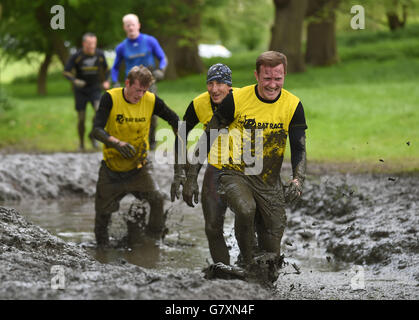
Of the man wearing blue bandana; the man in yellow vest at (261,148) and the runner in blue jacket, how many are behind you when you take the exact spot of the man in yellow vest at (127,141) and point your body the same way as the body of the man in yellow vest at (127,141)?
1

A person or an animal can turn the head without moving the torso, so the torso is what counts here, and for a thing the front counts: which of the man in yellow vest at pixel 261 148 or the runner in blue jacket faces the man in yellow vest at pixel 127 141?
the runner in blue jacket

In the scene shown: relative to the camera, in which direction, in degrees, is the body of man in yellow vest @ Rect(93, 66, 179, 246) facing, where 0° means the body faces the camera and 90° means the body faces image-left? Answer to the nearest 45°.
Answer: approximately 0°

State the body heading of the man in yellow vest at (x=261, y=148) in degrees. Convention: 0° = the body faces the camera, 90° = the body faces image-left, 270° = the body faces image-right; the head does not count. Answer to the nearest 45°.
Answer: approximately 0°

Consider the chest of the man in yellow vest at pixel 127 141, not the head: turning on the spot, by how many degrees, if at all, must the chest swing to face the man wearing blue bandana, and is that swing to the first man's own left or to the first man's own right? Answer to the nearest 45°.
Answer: approximately 45° to the first man's own left

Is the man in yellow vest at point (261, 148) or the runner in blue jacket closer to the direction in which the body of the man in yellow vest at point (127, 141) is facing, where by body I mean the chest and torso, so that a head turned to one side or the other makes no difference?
the man in yellow vest

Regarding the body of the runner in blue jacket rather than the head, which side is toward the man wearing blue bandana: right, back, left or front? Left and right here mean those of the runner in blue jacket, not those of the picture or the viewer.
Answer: front

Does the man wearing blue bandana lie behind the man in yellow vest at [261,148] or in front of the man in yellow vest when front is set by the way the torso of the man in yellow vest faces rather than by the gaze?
behind

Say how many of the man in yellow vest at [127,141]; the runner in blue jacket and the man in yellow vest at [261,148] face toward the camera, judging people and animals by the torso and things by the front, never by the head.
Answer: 3

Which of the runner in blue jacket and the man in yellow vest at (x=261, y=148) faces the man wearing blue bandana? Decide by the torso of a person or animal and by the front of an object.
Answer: the runner in blue jacket

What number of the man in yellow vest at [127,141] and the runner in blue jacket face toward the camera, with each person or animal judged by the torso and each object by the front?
2
